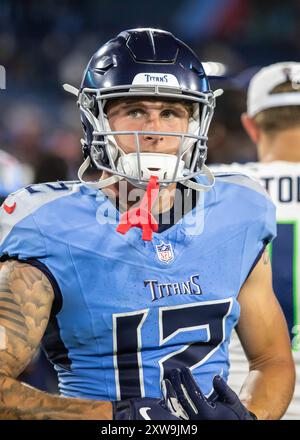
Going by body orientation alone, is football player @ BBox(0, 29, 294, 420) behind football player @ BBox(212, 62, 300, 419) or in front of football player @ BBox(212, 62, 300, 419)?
behind

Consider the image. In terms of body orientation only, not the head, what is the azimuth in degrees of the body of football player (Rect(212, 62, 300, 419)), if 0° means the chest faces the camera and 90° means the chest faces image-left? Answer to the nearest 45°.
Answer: approximately 180°
